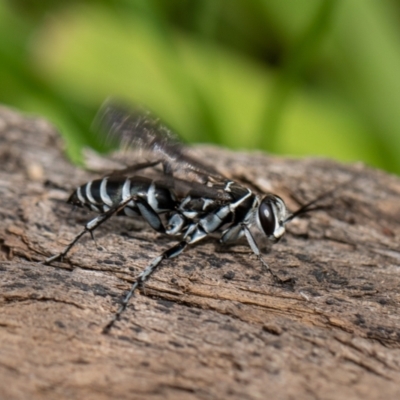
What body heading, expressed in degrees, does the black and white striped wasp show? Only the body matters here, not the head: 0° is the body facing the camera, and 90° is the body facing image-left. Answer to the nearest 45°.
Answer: approximately 270°
